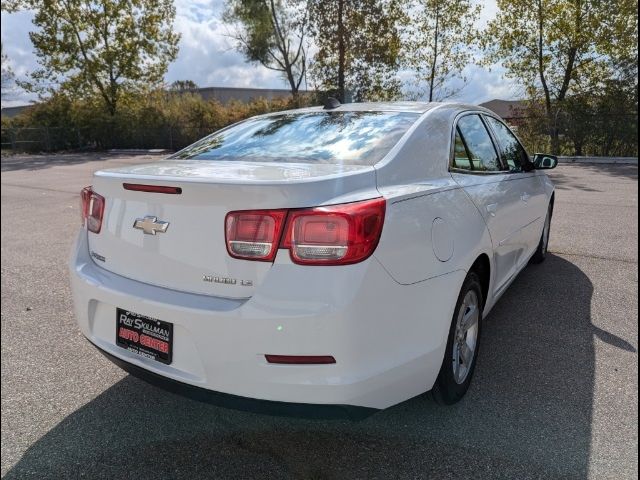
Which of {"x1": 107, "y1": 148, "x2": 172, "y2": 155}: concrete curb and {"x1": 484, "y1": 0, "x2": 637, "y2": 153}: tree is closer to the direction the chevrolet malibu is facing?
the tree

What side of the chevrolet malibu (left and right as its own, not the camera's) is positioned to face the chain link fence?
left

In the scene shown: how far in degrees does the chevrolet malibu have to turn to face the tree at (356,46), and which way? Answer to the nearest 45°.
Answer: approximately 45° to its left

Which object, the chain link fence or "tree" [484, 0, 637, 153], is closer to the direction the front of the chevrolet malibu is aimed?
the tree

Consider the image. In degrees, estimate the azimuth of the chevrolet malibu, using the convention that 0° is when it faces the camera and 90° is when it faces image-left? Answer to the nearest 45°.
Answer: approximately 225°

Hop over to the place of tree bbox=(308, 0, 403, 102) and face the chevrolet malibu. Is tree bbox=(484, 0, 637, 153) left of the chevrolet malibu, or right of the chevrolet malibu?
left

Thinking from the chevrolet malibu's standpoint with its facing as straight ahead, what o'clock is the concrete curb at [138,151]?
The concrete curb is roughly at 10 o'clock from the chevrolet malibu.
